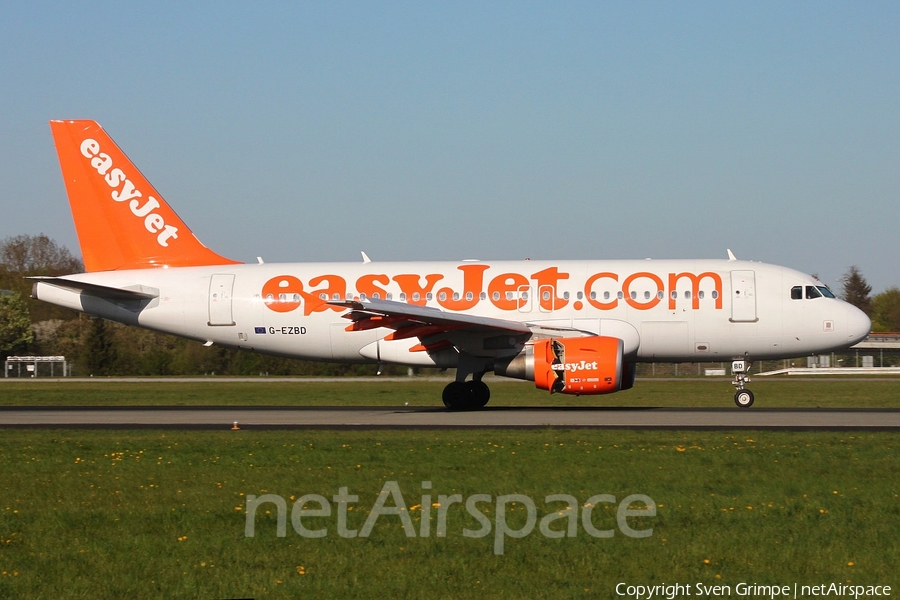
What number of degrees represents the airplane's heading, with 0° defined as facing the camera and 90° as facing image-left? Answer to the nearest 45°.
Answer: approximately 270°
